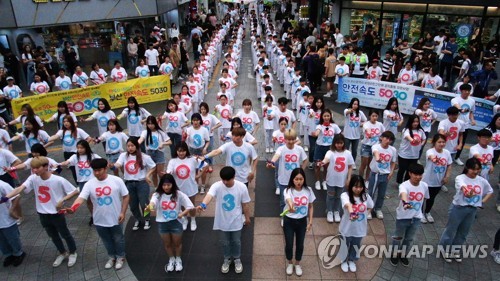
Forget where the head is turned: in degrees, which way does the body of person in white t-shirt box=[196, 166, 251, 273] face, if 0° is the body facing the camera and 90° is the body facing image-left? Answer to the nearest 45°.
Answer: approximately 0°

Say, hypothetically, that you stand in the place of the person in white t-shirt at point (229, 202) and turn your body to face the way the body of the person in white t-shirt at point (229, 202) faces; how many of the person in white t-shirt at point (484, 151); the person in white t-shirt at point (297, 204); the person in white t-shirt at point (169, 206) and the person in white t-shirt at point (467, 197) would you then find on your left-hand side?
3

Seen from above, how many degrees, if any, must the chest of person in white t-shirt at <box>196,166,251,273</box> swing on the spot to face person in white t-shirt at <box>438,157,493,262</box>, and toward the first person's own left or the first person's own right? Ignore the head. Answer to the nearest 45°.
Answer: approximately 90° to the first person's own left

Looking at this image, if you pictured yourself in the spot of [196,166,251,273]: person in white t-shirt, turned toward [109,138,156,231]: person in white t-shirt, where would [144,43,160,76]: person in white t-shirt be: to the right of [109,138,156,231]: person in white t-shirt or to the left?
right

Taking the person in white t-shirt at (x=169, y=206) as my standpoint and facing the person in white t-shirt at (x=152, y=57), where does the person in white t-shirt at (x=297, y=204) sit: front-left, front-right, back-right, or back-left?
back-right

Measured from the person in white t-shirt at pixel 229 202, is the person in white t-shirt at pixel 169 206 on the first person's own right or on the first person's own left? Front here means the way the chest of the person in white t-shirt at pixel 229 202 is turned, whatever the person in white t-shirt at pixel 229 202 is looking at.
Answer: on the first person's own right

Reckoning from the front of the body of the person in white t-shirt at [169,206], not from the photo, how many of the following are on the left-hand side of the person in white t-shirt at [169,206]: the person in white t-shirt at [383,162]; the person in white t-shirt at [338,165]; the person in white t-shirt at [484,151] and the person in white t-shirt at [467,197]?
4

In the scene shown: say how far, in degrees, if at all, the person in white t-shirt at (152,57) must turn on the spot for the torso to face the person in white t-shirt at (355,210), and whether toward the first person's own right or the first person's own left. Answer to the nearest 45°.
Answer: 0° — they already face them

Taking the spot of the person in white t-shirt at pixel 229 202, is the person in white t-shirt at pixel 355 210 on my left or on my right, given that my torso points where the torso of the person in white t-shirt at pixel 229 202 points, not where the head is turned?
on my left
